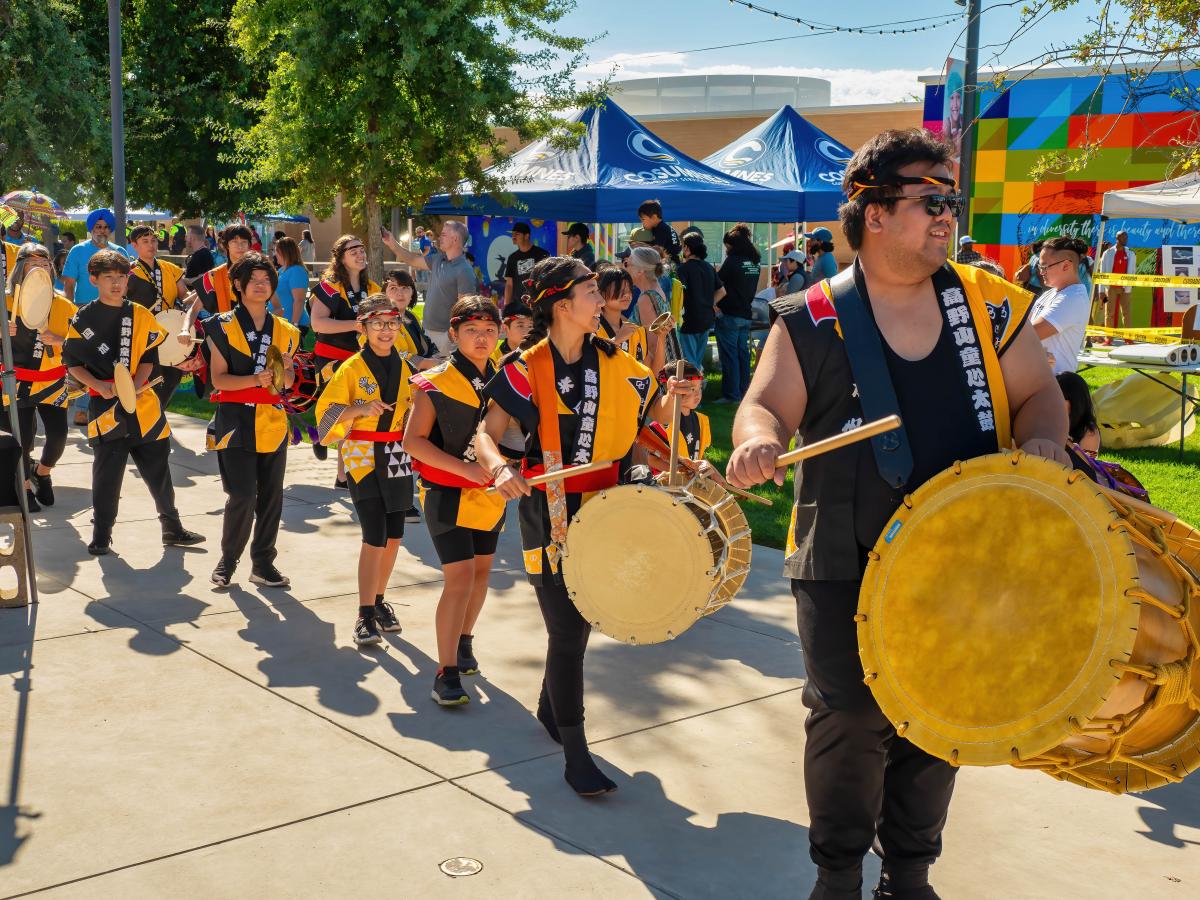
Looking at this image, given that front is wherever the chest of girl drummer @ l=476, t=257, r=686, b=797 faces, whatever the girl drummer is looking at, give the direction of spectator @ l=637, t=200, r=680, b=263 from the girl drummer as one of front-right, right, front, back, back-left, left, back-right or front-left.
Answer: back-left

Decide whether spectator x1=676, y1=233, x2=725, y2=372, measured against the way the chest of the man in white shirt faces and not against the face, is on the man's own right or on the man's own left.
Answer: on the man's own right

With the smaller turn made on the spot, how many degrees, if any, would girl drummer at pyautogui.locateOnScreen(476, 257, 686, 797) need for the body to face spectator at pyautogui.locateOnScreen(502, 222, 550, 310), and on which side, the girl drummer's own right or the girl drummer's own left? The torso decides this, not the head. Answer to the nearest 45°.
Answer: approximately 135° to the girl drummer's own left

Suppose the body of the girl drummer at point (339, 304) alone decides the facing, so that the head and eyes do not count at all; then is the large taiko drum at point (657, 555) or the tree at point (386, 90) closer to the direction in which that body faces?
the large taiko drum

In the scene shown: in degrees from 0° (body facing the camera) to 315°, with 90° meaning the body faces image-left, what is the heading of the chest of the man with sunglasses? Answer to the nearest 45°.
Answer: approximately 315°

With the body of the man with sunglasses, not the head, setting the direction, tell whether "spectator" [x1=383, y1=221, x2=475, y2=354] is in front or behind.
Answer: behind

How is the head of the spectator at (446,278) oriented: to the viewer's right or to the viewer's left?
to the viewer's left

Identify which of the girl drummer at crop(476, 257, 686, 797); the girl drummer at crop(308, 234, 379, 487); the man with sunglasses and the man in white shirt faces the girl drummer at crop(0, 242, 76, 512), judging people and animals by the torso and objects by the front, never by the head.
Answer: the man in white shirt

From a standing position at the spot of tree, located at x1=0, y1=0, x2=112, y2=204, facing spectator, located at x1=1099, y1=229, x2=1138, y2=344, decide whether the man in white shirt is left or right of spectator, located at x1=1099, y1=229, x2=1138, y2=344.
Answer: right

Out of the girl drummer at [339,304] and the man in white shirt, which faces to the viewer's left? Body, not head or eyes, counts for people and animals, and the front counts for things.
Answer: the man in white shirt

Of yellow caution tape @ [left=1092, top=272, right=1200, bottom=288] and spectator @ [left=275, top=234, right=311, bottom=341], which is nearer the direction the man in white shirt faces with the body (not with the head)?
the spectator
